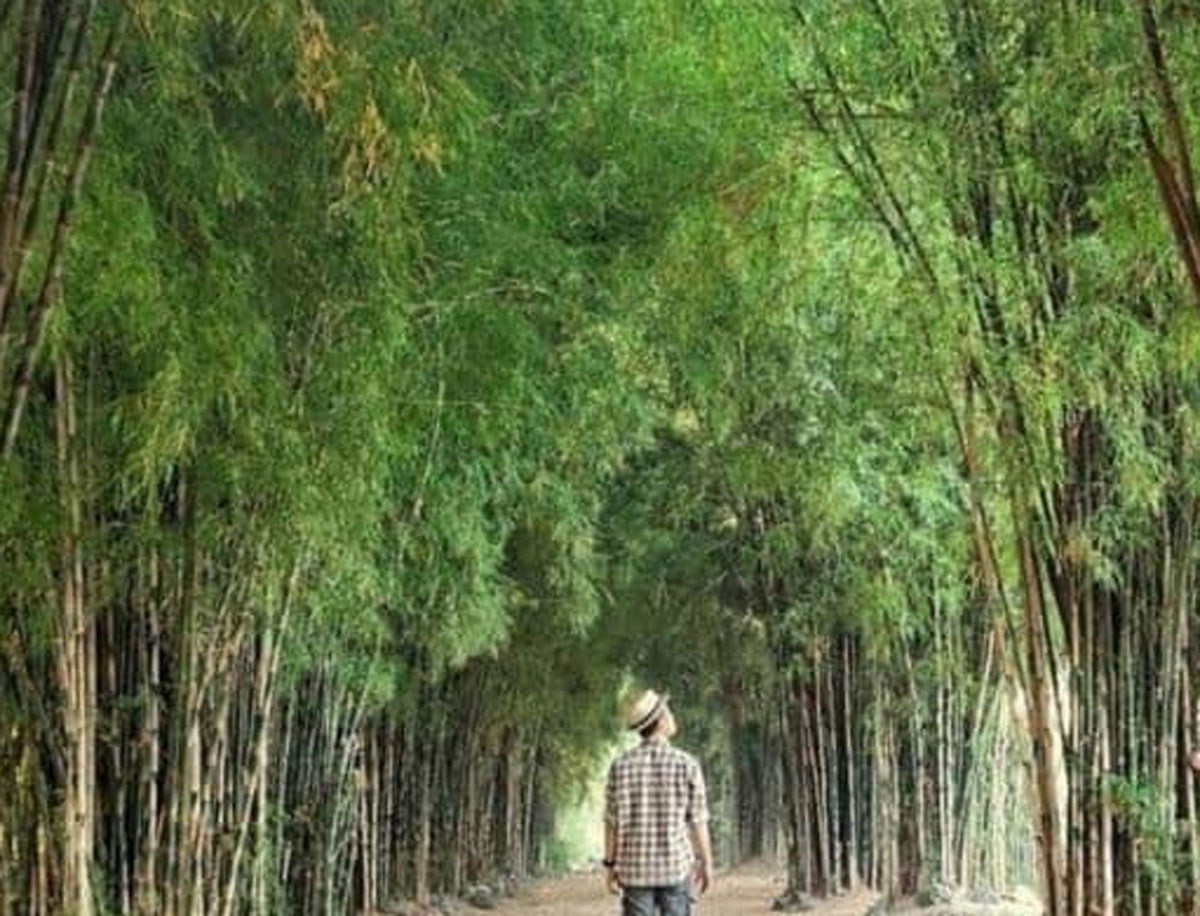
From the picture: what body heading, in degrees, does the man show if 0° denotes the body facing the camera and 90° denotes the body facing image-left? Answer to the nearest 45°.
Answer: approximately 180°
